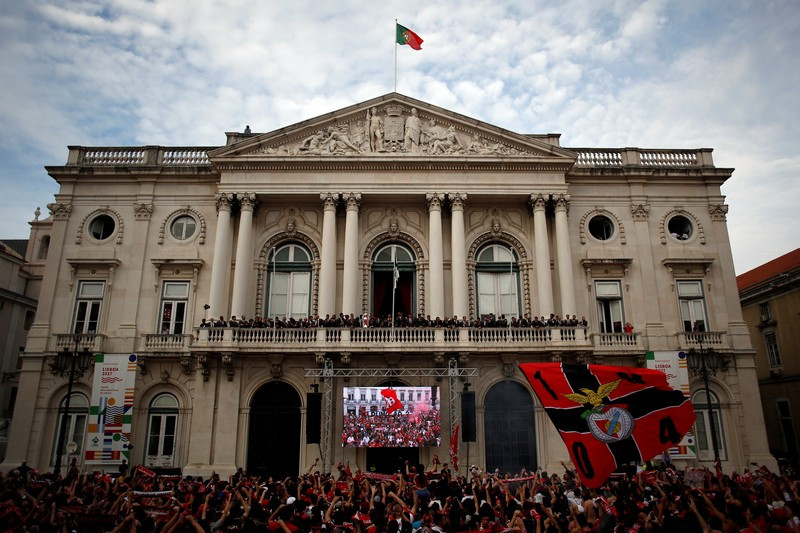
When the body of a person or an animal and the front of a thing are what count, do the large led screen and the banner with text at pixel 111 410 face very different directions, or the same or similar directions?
same or similar directions

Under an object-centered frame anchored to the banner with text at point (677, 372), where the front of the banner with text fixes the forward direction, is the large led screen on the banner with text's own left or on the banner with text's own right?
on the banner with text's own right

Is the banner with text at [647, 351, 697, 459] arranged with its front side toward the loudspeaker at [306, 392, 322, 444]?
no

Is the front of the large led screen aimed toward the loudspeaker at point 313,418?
no

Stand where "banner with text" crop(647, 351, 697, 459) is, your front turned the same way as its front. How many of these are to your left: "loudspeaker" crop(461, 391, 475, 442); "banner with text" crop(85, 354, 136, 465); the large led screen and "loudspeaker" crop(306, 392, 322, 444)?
0

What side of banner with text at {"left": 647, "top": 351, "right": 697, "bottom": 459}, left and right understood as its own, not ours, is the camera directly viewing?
front

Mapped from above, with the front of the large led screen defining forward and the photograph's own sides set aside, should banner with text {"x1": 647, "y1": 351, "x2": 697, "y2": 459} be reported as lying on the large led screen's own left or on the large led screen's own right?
on the large led screen's own left

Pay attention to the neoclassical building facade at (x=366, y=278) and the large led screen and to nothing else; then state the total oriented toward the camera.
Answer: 2

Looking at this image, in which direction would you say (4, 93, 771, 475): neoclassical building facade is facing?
toward the camera

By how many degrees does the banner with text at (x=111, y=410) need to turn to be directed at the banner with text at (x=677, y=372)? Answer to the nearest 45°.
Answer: approximately 45° to its left

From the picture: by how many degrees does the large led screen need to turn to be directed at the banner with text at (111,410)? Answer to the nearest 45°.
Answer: approximately 90° to its right

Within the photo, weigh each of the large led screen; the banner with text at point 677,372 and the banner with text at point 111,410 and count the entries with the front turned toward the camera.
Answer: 3

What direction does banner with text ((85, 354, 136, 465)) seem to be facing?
toward the camera

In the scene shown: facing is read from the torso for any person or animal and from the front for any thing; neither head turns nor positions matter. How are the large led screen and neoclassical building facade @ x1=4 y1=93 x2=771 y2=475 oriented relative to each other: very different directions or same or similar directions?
same or similar directions

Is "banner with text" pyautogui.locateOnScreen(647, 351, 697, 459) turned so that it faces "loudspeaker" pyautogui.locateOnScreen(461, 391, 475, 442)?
no
